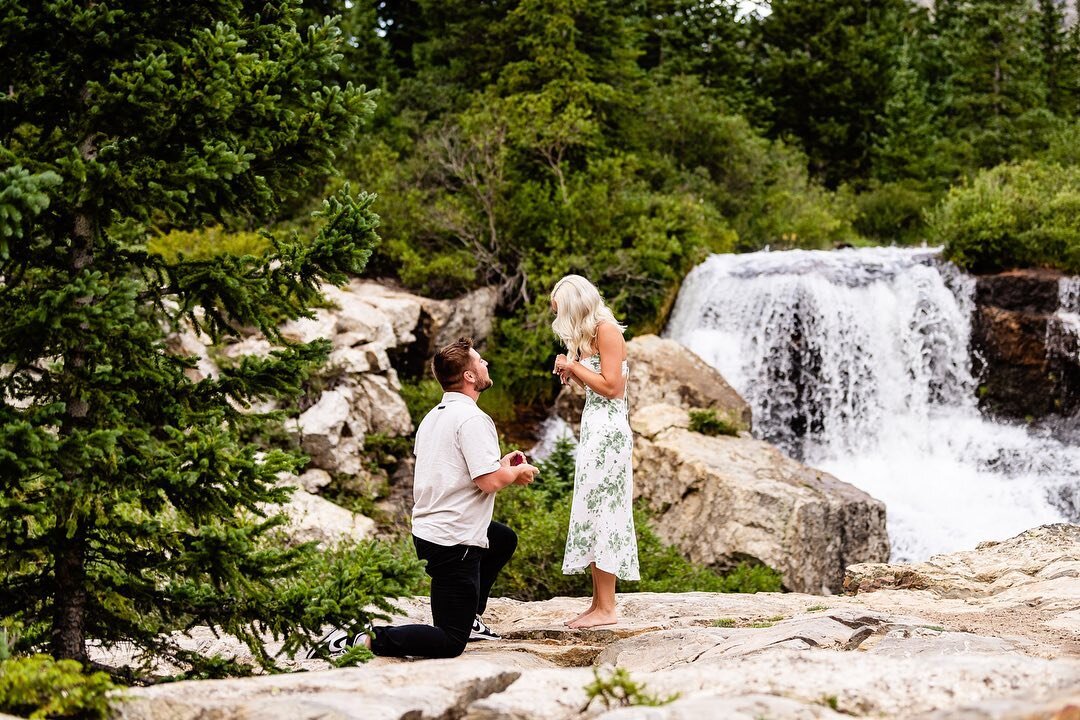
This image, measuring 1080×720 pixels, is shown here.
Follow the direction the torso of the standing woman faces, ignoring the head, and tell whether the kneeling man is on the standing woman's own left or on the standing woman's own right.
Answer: on the standing woman's own left

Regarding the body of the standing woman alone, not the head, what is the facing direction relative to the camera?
to the viewer's left

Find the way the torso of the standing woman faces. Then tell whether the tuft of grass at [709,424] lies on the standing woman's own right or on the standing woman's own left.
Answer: on the standing woman's own right

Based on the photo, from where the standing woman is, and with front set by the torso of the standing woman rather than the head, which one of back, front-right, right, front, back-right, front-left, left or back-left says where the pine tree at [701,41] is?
right

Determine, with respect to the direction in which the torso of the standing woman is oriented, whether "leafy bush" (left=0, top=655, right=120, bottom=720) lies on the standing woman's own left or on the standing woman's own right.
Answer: on the standing woman's own left

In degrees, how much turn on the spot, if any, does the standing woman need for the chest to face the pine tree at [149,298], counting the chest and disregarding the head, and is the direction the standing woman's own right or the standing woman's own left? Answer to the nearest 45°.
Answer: approximately 45° to the standing woman's own left

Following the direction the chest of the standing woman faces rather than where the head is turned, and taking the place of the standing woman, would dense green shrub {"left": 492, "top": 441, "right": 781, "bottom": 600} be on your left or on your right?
on your right
